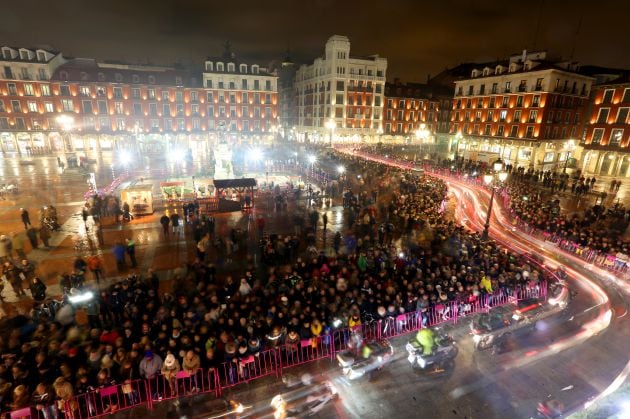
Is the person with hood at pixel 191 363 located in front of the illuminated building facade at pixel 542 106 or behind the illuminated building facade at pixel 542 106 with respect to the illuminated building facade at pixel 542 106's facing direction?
in front

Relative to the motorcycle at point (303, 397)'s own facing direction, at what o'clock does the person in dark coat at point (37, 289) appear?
The person in dark coat is roughly at 2 o'clock from the motorcycle.

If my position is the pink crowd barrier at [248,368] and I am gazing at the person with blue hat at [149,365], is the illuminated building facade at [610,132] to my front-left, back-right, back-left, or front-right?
back-right

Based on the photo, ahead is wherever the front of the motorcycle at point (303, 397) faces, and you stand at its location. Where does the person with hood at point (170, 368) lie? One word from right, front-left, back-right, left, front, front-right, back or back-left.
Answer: front-right

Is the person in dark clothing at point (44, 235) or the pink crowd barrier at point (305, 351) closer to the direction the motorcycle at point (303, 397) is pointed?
the person in dark clothing

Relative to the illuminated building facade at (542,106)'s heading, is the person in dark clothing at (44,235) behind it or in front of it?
in front

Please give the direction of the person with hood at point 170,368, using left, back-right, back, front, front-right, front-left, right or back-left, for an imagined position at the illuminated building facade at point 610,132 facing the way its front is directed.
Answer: front-left

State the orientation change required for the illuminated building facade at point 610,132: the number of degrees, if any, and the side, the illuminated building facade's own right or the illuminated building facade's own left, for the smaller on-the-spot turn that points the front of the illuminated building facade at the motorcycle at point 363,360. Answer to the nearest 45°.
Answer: approximately 45° to the illuminated building facade's own left

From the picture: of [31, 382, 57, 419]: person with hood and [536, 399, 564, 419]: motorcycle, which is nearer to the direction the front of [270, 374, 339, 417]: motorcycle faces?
the person with hood

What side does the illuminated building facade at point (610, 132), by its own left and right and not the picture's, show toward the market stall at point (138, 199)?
front

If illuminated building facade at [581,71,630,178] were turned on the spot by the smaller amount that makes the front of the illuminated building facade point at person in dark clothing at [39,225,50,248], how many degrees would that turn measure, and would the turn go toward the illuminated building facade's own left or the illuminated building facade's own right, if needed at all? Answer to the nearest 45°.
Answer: approximately 45° to the illuminated building facade's own left

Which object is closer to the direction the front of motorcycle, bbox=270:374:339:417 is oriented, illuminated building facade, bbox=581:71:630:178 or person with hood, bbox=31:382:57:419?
the person with hood

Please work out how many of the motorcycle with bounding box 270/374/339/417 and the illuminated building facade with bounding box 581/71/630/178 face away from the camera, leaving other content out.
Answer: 0

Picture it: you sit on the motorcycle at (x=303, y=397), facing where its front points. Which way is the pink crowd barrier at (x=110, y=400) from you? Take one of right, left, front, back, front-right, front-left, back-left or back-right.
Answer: front-right

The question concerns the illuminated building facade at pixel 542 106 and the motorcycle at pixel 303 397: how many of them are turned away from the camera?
0

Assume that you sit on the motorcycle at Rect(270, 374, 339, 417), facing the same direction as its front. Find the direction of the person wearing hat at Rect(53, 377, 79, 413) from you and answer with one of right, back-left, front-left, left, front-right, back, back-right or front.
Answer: front-right
